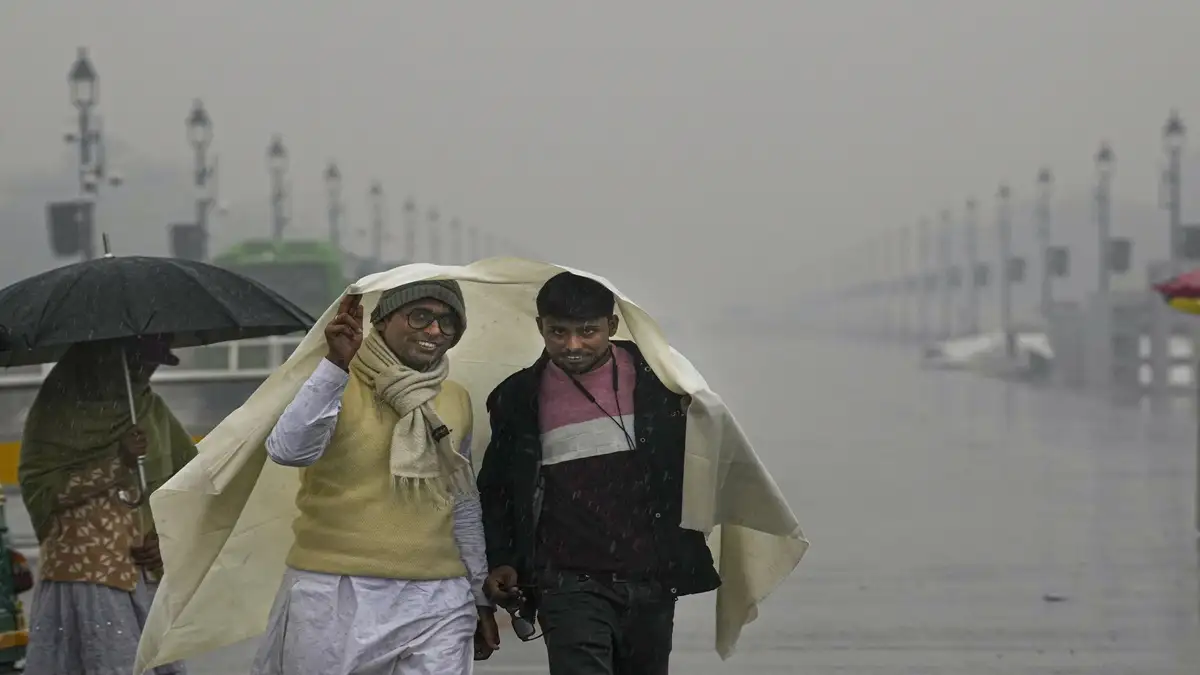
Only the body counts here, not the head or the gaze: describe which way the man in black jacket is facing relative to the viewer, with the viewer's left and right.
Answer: facing the viewer

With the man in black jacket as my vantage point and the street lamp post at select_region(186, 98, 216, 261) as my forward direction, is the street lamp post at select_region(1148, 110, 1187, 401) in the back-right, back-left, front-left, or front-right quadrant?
front-right

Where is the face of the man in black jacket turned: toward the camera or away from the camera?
toward the camera

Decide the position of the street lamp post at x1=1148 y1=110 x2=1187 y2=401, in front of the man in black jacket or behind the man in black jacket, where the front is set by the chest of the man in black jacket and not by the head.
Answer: behind

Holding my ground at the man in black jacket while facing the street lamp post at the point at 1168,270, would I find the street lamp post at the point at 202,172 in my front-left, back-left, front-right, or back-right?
front-left
